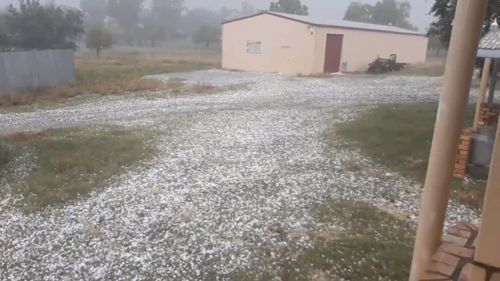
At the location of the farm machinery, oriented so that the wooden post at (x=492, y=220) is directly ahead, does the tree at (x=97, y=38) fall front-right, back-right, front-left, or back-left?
back-right

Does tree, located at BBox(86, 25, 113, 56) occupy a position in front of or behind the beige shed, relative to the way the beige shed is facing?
behind

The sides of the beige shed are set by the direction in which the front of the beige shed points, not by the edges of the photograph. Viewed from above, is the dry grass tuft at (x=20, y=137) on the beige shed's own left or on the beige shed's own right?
on the beige shed's own right

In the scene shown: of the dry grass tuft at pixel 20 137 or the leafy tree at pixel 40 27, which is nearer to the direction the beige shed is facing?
the dry grass tuft

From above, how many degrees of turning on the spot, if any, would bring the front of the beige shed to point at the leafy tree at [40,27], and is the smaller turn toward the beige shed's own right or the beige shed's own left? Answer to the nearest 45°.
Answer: approximately 135° to the beige shed's own right

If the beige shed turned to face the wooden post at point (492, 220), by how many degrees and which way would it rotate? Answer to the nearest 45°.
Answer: approximately 45° to its right

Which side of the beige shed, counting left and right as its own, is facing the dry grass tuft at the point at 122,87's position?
right

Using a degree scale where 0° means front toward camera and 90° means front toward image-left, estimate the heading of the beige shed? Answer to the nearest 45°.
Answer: approximately 315°

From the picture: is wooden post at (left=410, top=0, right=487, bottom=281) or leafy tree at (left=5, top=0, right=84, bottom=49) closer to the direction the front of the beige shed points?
the wooden post

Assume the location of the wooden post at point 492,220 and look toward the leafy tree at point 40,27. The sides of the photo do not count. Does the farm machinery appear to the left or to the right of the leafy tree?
right

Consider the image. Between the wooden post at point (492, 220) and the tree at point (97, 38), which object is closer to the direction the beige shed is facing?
the wooden post
